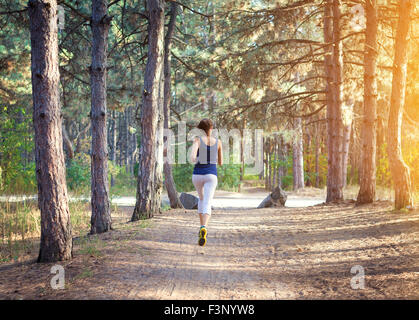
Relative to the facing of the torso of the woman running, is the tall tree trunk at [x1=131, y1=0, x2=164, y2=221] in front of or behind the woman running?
in front

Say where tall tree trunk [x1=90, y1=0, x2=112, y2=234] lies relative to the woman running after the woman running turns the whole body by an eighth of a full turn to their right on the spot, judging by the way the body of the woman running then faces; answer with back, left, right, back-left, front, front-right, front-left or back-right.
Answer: left

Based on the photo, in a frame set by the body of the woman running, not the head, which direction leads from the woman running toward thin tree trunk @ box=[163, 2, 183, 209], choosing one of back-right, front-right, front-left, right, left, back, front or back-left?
front

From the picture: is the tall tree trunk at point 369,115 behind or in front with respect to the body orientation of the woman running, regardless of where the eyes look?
in front

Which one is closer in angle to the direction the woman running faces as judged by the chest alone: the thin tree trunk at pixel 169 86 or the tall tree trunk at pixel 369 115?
the thin tree trunk

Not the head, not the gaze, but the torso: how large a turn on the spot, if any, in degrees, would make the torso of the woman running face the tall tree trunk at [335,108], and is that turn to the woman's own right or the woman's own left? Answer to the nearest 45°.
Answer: approximately 45° to the woman's own right

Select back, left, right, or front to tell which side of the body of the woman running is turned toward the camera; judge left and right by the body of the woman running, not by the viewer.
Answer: back

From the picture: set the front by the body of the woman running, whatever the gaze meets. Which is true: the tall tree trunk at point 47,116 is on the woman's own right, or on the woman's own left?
on the woman's own left
